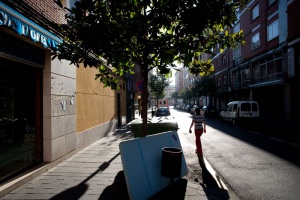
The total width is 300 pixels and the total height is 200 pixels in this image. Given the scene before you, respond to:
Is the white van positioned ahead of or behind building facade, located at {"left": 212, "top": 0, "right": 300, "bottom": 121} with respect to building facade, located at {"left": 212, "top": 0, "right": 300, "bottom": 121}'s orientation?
ahead

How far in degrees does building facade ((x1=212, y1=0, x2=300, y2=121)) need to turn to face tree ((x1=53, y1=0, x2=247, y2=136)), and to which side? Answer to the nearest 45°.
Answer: approximately 45° to its left

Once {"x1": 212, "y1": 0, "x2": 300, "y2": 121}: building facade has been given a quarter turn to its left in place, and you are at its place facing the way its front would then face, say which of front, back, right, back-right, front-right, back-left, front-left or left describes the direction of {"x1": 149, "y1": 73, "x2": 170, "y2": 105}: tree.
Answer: back

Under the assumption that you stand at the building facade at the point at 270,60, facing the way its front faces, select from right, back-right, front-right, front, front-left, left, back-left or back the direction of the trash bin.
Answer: front-left

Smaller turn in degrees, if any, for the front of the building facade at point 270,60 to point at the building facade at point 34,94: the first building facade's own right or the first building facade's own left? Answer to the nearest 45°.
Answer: approximately 45° to the first building facade's own left
